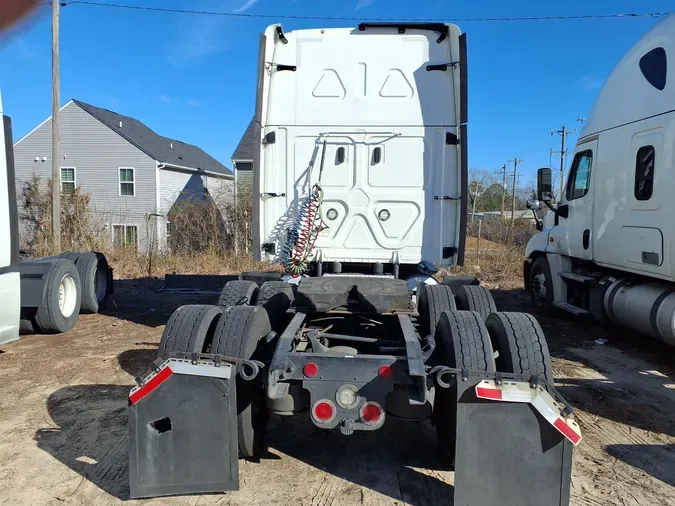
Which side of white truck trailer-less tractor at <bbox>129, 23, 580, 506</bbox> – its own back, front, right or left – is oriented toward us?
back

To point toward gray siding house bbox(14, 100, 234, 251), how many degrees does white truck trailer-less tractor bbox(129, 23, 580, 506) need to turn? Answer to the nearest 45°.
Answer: approximately 45° to its left

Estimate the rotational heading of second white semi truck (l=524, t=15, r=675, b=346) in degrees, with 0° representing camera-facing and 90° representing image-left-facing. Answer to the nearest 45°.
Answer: approximately 135°

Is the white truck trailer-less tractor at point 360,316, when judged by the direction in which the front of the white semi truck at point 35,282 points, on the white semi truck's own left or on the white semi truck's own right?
on the white semi truck's own left

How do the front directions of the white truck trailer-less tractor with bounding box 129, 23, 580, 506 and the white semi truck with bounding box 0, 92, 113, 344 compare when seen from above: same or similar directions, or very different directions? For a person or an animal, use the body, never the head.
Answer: very different directions

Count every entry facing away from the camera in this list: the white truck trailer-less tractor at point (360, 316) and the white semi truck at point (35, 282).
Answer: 1

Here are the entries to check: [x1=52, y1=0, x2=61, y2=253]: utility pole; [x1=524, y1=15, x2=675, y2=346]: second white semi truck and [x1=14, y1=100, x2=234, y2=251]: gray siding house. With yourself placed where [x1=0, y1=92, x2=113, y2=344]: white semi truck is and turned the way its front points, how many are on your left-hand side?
1

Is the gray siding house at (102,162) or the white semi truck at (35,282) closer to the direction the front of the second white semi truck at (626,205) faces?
the gray siding house

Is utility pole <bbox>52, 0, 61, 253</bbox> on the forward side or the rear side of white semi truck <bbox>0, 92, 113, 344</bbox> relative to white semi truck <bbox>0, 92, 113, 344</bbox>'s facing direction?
on the rear side

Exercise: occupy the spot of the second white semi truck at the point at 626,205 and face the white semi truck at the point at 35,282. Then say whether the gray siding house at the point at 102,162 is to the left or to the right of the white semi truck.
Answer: right
